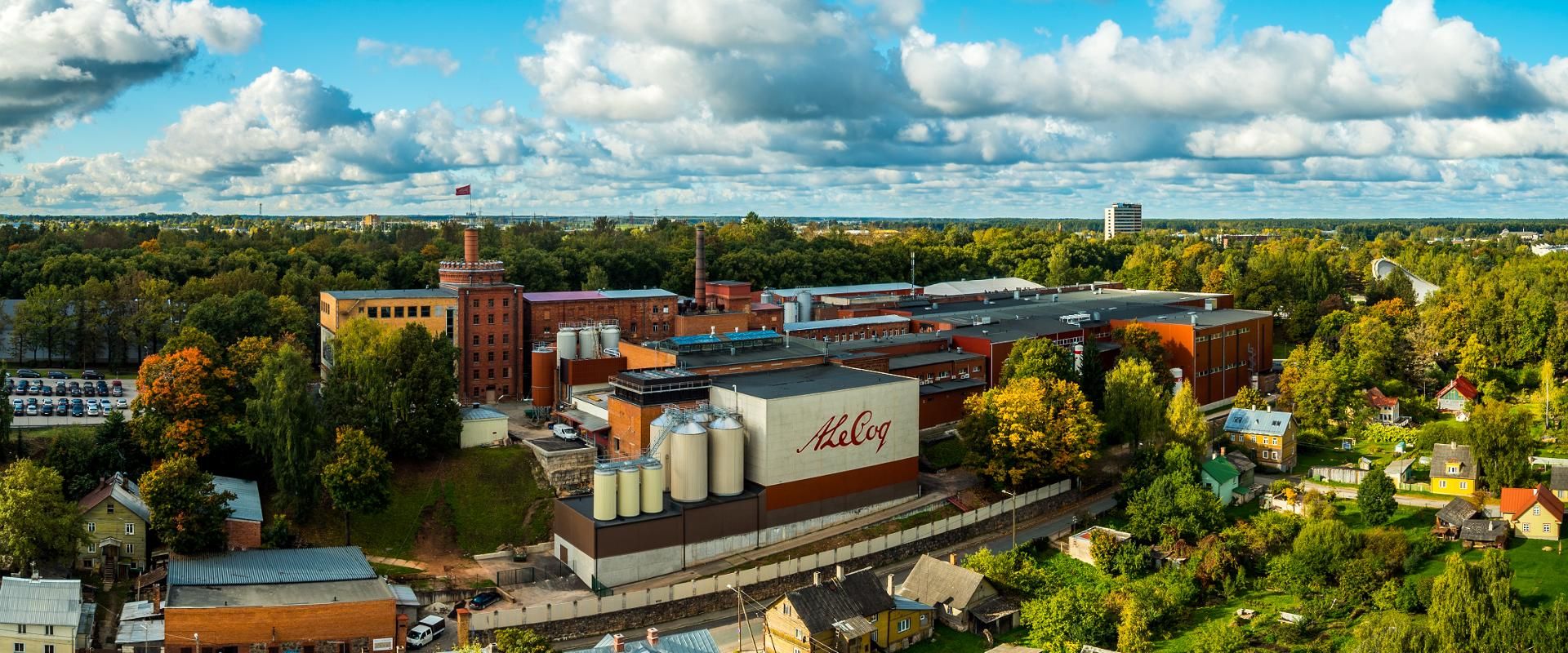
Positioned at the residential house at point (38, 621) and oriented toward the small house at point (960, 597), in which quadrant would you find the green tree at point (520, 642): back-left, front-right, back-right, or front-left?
front-right

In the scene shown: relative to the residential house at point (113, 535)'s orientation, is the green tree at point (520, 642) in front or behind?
in front

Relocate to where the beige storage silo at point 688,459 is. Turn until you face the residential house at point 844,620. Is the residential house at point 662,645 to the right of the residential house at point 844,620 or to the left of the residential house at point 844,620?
right

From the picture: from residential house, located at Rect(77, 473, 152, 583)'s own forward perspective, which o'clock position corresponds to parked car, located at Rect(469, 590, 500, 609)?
The parked car is roughly at 10 o'clock from the residential house.

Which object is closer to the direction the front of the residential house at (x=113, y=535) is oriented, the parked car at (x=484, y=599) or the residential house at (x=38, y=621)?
the residential house

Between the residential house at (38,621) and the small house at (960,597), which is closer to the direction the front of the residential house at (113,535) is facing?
the residential house

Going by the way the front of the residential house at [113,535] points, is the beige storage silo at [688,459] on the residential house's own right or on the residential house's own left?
on the residential house's own left

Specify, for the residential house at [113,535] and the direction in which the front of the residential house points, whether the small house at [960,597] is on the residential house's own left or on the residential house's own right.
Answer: on the residential house's own left

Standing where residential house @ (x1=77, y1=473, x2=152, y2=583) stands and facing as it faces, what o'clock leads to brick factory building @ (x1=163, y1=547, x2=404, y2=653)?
The brick factory building is roughly at 11 o'clock from the residential house.

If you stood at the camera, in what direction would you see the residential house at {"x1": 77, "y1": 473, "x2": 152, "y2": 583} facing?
facing the viewer

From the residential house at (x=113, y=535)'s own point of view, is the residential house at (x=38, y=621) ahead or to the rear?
ahead
